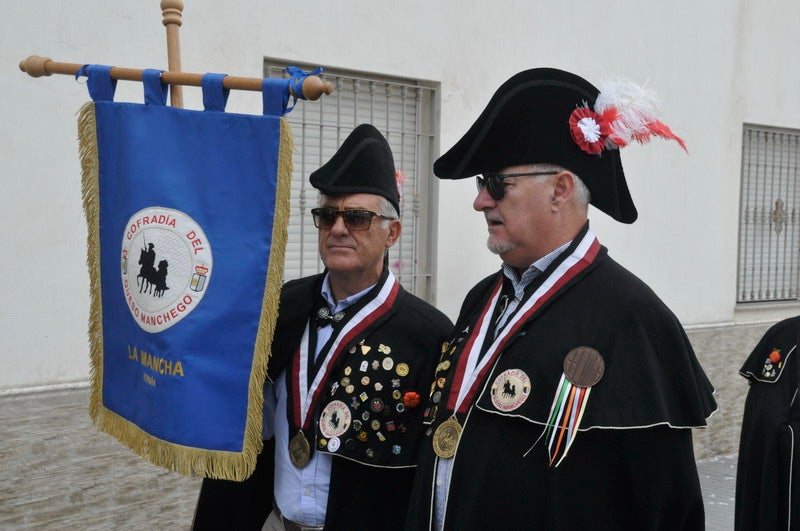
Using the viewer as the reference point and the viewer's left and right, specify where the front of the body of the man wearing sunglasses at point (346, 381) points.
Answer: facing the viewer and to the left of the viewer

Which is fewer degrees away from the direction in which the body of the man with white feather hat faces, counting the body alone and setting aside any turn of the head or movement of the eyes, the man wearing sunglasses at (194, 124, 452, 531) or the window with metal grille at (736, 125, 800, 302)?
the man wearing sunglasses

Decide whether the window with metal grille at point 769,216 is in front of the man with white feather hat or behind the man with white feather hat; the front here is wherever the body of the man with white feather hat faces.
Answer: behind

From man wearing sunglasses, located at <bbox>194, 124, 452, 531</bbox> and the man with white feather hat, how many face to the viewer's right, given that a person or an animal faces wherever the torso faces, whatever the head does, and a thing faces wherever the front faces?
0

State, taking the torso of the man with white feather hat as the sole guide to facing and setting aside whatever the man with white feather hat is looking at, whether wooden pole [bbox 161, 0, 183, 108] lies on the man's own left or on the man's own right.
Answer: on the man's own right

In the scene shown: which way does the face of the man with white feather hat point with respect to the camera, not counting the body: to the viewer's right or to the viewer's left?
to the viewer's left

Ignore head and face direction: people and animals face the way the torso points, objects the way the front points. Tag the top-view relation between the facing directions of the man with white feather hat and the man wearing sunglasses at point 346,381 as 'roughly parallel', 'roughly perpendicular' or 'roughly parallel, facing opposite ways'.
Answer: roughly parallel

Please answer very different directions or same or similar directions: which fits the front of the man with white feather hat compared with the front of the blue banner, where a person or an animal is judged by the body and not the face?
same or similar directions

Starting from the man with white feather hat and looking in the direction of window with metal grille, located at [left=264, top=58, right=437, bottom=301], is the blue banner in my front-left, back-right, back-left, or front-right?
front-left

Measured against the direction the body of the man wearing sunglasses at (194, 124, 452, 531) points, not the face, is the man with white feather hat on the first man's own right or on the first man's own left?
on the first man's own left

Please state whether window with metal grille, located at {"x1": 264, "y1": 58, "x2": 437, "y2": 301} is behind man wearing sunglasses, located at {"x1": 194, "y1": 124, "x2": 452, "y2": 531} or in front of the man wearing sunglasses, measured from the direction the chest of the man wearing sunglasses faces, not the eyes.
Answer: behind

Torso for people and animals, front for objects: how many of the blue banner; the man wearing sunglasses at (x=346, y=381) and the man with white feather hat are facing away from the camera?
0

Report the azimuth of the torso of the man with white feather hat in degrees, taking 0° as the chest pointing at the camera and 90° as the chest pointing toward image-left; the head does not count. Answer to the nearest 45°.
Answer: approximately 45°

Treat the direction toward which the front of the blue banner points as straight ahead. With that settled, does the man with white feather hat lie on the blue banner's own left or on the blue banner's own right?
on the blue banner's own left

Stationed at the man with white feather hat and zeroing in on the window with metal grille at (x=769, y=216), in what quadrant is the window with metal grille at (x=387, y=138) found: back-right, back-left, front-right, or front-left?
front-left
